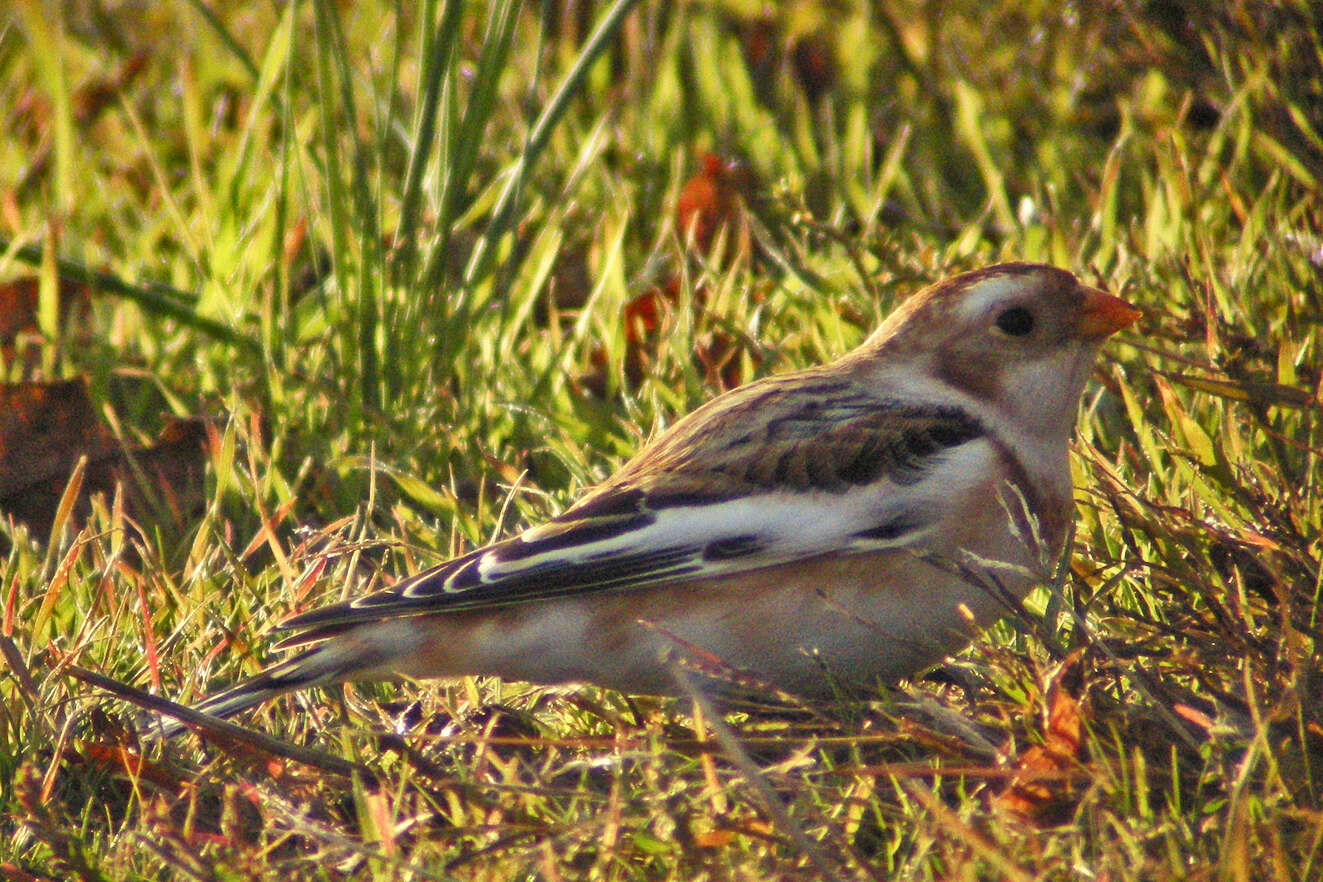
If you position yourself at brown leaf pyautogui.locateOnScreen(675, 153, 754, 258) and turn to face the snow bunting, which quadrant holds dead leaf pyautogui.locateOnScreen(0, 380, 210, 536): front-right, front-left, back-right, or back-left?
front-right

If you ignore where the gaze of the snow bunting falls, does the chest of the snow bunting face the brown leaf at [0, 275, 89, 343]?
no

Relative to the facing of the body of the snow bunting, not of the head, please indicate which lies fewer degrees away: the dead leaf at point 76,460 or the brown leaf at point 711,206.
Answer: the brown leaf

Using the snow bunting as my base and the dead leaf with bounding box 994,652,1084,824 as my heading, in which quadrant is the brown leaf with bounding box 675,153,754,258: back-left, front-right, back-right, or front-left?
back-left

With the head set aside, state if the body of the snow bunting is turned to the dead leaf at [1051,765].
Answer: no

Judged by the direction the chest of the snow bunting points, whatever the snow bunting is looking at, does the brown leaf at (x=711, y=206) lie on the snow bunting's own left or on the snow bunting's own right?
on the snow bunting's own left

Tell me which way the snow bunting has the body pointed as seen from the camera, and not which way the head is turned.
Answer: to the viewer's right

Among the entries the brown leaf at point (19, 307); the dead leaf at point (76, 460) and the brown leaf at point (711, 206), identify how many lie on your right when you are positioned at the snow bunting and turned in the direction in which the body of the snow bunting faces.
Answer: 0

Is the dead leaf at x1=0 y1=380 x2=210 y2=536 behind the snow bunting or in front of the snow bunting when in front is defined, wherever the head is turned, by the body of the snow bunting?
behind
